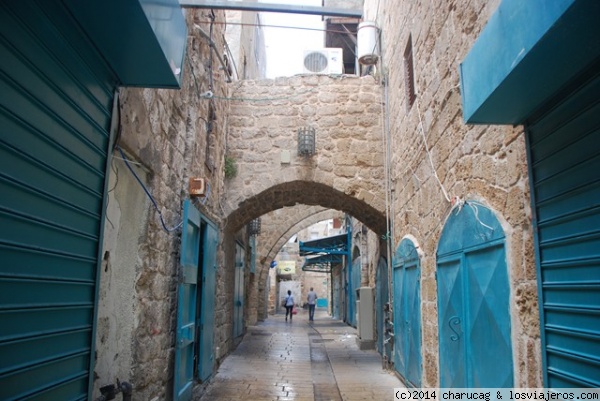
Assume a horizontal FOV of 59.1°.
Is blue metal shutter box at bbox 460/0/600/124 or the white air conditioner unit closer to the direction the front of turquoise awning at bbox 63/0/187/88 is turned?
the blue metal shutter box

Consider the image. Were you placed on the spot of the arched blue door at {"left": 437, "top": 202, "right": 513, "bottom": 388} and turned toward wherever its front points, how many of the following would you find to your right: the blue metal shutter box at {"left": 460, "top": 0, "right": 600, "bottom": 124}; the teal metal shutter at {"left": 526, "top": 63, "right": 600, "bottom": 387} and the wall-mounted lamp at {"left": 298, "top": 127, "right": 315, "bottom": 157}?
1

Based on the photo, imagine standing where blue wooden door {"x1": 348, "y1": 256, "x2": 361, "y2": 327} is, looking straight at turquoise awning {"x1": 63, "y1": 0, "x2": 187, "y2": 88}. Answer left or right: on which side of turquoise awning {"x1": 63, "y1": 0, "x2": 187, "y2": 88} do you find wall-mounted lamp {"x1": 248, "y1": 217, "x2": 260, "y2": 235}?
right

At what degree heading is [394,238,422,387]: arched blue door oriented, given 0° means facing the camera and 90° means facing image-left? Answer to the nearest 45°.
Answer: approximately 45°

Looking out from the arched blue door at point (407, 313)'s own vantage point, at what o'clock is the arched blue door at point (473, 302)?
the arched blue door at point (473, 302) is roughly at 10 o'clock from the arched blue door at point (407, 313).

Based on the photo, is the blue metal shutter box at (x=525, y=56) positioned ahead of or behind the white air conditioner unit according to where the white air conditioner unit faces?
ahead

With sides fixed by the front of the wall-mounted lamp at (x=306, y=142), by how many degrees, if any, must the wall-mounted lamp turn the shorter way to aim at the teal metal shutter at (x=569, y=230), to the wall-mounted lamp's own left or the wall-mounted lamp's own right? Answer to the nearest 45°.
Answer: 0° — it already faces it

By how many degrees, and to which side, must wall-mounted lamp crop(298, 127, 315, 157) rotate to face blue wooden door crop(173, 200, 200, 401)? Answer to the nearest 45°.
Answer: approximately 45° to its right

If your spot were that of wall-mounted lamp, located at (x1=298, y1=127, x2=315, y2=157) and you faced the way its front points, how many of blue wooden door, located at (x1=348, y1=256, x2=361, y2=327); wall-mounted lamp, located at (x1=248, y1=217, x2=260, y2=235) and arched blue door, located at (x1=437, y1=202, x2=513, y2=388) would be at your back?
2
